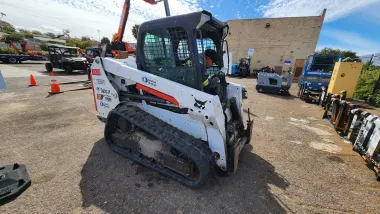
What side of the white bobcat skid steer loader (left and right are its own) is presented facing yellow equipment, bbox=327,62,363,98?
left

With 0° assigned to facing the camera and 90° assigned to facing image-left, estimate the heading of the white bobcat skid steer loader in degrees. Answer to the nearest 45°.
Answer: approximately 315°

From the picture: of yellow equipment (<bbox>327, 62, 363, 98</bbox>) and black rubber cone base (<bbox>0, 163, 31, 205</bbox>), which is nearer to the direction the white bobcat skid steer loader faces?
the yellow equipment

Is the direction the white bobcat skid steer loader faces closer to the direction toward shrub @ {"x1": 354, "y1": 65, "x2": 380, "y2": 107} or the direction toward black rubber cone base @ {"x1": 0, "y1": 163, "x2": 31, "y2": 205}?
the shrub

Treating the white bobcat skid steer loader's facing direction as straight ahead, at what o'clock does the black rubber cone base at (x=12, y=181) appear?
The black rubber cone base is roughly at 4 o'clock from the white bobcat skid steer loader.
